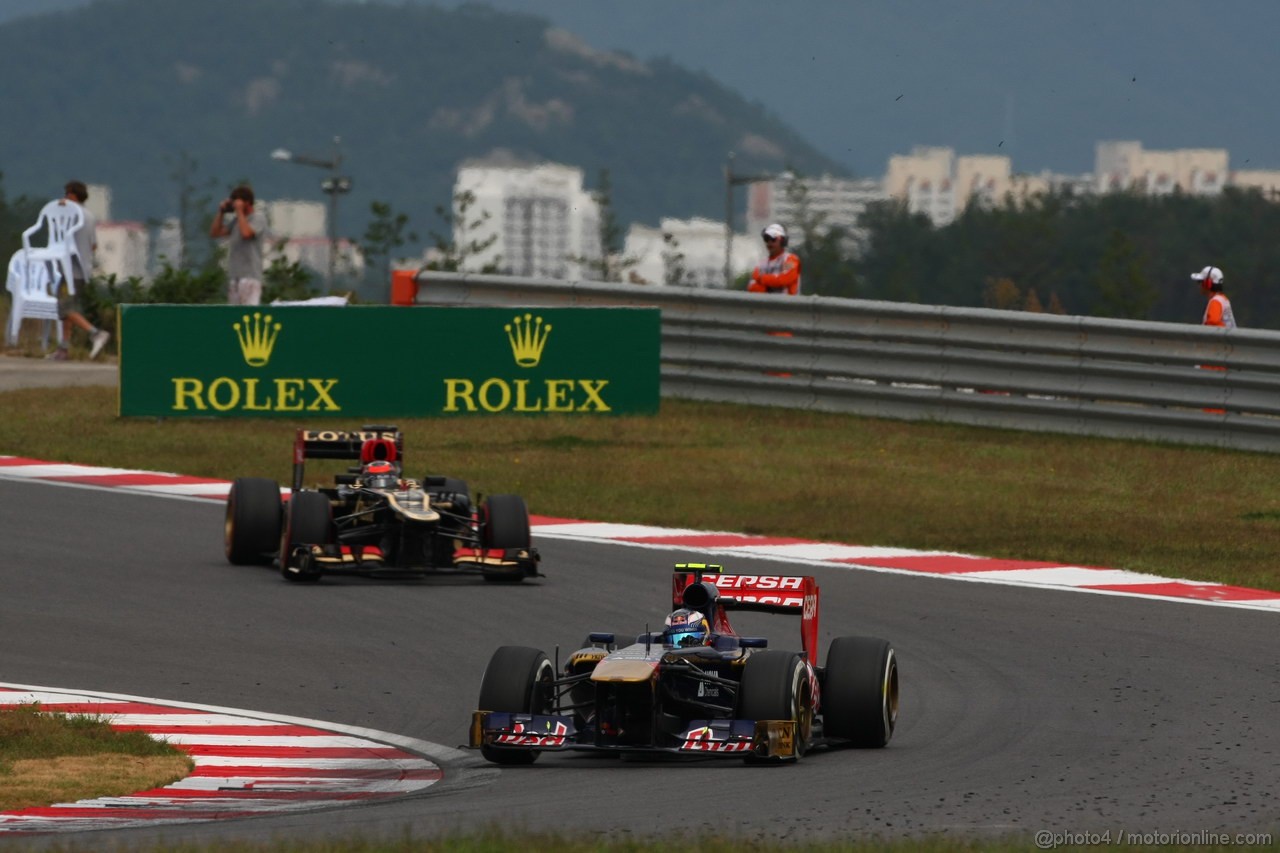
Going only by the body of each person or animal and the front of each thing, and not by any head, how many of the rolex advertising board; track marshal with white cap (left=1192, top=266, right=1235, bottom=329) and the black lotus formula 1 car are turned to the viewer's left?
1

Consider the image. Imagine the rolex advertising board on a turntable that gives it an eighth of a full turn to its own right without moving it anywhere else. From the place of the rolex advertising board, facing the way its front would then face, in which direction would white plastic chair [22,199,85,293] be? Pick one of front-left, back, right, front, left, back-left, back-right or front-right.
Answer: right

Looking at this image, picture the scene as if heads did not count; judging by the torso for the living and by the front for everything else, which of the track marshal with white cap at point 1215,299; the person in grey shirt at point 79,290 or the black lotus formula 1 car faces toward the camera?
the black lotus formula 1 car

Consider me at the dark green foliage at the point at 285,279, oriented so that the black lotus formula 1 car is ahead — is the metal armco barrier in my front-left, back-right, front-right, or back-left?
front-left

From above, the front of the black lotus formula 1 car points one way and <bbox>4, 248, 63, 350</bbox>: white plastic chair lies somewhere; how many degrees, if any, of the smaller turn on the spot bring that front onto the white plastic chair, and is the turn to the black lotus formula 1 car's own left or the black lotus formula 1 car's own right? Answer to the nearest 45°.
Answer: approximately 180°

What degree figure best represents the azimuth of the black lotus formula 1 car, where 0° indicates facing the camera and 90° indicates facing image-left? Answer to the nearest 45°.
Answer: approximately 0°

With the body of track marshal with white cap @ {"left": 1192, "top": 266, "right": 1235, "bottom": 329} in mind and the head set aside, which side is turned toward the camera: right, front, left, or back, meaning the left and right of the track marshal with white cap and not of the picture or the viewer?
left

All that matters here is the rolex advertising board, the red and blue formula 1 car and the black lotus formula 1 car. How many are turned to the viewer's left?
0

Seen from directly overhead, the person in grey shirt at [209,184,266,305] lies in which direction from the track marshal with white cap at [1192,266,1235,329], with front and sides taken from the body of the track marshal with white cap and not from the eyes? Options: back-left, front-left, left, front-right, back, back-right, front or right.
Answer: front

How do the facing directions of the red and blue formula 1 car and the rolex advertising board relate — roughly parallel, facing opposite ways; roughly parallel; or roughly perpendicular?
roughly parallel

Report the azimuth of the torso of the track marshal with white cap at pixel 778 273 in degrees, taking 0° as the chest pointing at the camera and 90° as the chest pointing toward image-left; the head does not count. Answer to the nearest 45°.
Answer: approximately 45°

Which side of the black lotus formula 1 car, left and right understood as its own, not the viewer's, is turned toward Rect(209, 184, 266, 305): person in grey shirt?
back

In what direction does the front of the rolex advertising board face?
toward the camera

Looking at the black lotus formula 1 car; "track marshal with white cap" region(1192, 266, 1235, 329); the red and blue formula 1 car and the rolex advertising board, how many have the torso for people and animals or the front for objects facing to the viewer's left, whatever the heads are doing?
1

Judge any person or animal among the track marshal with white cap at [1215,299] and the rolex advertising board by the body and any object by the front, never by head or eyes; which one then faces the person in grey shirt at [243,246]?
the track marshal with white cap

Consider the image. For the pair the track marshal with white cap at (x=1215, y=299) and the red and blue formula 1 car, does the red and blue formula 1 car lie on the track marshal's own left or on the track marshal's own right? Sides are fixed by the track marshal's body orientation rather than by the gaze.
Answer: on the track marshal's own left

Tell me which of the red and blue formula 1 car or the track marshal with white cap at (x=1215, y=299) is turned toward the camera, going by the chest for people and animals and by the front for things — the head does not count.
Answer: the red and blue formula 1 car
